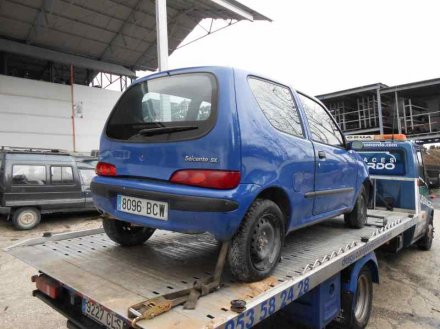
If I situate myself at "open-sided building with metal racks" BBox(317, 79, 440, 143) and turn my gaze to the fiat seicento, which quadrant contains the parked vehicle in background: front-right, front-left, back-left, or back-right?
front-right

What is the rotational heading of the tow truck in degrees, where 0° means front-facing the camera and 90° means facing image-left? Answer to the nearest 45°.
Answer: approximately 225°

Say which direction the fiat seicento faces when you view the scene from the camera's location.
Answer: facing away from the viewer and to the right of the viewer

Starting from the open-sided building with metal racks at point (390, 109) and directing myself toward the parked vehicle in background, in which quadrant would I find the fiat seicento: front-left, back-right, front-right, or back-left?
front-left

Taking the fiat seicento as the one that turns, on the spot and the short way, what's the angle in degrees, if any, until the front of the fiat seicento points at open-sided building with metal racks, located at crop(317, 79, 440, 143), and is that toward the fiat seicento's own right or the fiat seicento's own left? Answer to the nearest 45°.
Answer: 0° — it already faces it

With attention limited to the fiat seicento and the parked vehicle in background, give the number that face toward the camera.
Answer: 0

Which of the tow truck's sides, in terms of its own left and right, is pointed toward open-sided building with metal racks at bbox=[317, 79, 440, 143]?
front
